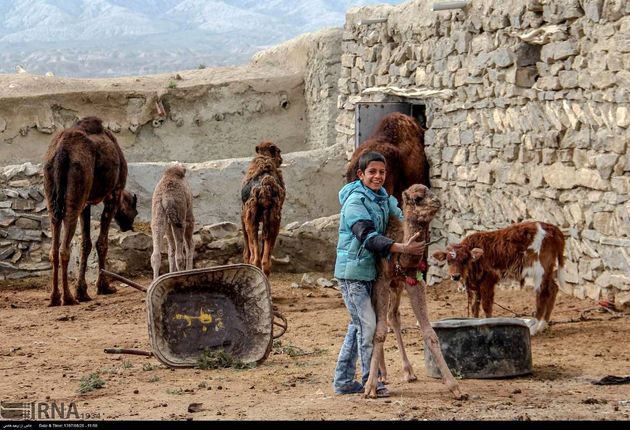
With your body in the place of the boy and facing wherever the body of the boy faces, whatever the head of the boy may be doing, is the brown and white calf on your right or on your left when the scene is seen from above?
on your left

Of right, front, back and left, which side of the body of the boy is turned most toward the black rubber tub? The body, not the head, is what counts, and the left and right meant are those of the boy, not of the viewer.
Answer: left

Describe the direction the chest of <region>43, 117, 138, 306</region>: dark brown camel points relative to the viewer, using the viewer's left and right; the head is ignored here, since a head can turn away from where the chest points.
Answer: facing away from the viewer and to the right of the viewer

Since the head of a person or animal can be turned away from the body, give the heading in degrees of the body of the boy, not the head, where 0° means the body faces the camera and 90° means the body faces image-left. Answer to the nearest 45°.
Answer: approximately 315°

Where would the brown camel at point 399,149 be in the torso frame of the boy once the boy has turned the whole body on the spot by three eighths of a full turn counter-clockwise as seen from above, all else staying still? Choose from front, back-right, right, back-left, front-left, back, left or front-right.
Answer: front

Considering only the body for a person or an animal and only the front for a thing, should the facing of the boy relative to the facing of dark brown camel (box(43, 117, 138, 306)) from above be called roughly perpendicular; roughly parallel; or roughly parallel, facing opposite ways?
roughly perpendicular
